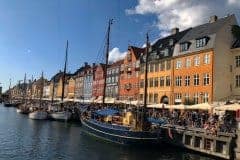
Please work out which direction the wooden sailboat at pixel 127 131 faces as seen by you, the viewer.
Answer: facing away from the viewer and to the left of the viewer
